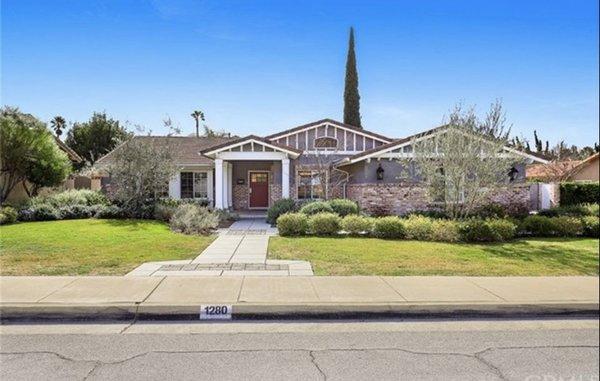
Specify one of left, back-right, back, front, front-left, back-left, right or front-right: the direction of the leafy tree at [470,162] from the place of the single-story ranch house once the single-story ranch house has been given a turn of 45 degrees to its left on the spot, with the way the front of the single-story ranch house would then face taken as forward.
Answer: front

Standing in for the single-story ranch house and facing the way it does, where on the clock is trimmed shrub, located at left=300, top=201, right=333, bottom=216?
The trimmed shrub is roughly at 12 o'clock from the single-story ranch house.

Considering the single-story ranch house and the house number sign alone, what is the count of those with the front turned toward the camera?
2

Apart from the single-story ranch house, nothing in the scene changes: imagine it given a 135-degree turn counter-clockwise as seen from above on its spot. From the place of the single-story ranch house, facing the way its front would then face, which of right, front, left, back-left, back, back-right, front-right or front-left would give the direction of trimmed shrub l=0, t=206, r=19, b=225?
back

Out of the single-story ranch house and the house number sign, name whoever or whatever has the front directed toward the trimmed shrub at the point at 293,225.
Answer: the single-story ranch house

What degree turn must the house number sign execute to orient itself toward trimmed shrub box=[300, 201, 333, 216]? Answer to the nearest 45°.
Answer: approximately 180°

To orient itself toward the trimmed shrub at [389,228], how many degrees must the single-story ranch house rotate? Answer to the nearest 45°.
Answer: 0° — it already faces it

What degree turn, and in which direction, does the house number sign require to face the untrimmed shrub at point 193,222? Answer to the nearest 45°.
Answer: approximately 180°

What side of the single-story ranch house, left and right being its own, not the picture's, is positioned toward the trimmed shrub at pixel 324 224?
front

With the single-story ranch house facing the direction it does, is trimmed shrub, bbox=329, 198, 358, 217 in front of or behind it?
in front

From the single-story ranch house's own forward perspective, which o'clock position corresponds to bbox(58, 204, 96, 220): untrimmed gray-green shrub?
The untrimmed gray-green shrub is roughly at 2 o'clock from the single-story ranch house.

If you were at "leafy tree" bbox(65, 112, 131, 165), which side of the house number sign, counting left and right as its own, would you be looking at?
back

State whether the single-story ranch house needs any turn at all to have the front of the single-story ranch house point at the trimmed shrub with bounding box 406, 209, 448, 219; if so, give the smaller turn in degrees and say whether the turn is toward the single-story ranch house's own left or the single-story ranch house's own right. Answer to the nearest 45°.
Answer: approximately 45° to the single-story ranch house's own left

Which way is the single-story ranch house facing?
toward the camera

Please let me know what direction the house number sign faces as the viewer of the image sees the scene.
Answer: facing the viewer

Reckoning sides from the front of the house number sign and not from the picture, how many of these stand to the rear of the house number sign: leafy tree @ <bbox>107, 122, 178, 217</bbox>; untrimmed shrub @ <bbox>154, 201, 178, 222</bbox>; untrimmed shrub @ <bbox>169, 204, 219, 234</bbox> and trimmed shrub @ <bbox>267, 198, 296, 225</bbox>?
4
